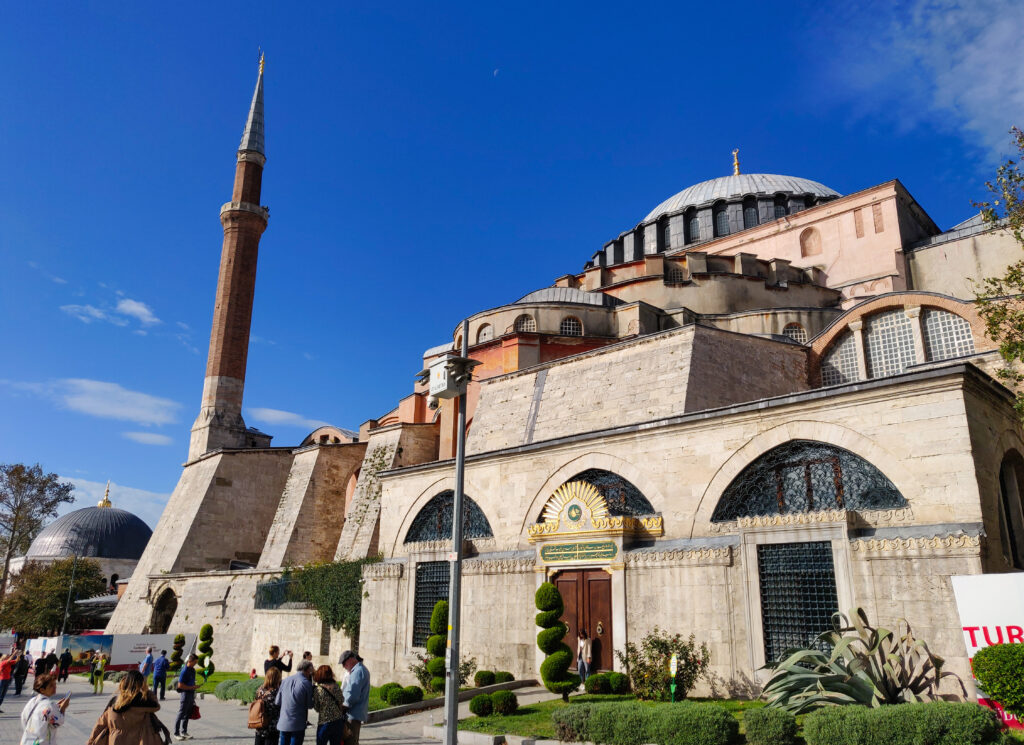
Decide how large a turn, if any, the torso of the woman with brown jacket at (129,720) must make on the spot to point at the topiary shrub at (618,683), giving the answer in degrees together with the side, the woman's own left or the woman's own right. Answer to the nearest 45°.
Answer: approximately 45° to the woman's own right

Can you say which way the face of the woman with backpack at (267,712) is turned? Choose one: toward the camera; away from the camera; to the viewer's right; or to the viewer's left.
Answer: away from the camera

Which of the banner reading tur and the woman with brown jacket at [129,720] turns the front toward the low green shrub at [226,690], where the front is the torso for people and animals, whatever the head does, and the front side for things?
the woman with brown jacket

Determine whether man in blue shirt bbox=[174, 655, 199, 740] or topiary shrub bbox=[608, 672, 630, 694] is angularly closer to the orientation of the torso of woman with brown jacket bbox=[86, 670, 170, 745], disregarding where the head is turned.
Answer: the man in blue shirt

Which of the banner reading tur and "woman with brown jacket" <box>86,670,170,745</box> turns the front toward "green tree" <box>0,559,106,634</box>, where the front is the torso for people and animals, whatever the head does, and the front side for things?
the woman with brown jacket

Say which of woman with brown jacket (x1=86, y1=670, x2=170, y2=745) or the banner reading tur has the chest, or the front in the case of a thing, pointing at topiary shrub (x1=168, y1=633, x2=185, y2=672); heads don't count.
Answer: the woman with brown jacket

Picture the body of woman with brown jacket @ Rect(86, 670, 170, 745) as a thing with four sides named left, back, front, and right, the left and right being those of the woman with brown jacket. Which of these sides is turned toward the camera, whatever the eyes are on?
back

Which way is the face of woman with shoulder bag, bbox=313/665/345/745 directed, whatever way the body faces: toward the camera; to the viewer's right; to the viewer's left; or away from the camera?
away from the camera

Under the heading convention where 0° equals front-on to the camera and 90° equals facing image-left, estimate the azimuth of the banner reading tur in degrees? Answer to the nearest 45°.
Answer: approximately 0°

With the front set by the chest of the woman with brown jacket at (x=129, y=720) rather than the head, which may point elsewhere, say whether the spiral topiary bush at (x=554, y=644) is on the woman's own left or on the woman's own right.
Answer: on the woman's own right

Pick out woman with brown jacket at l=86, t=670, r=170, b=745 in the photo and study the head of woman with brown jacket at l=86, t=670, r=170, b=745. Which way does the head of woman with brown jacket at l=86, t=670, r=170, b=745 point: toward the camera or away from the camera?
away from the camera

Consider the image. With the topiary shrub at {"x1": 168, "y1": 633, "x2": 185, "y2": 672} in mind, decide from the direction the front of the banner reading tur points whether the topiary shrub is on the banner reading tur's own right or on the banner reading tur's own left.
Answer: on the banner reading tur's own right

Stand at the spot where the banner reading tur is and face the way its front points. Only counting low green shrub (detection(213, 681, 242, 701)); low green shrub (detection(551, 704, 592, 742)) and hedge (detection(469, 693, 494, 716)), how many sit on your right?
3

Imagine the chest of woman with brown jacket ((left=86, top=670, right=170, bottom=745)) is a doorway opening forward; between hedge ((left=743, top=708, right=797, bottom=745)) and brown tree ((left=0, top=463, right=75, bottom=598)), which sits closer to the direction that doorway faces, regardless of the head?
the brown tree
